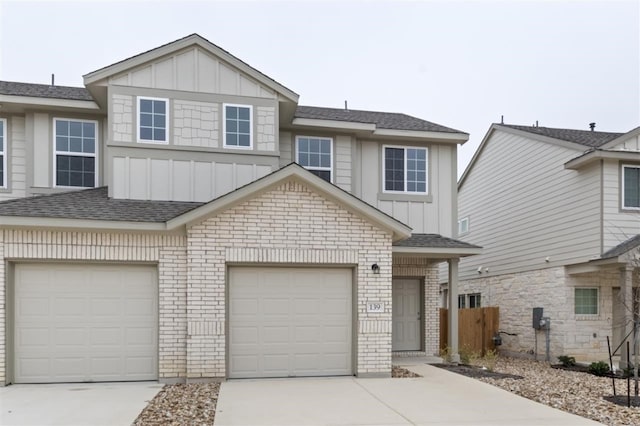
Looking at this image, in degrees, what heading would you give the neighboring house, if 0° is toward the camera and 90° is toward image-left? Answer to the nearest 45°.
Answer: approximately 315°

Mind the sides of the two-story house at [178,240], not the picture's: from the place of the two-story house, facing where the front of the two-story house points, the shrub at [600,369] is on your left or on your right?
on your left

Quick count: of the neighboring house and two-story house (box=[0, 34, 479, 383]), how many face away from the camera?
0

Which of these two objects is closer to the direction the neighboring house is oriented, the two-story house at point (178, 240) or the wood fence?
the two-story house

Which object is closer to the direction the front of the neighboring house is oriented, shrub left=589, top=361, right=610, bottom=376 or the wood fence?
the shrub

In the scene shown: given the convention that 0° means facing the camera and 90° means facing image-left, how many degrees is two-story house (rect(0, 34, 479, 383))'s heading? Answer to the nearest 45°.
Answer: approximately 0°

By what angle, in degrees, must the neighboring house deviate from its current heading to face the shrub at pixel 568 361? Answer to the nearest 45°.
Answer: approximately 45° to its right
